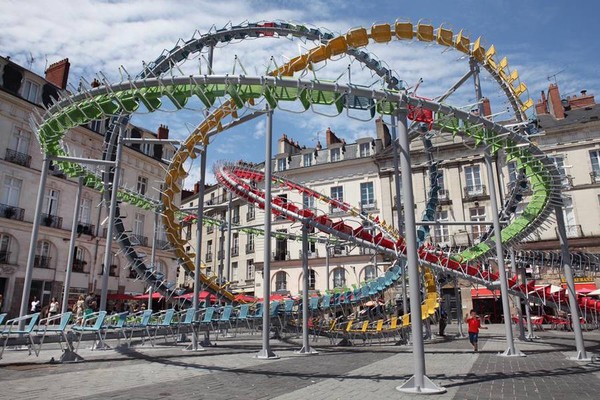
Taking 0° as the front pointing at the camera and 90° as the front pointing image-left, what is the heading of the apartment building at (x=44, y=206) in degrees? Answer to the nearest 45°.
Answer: approximately 315°

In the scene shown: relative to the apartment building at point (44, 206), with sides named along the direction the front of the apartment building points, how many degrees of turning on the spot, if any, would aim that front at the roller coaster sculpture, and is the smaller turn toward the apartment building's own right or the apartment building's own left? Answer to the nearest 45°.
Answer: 0° — it already faces it
